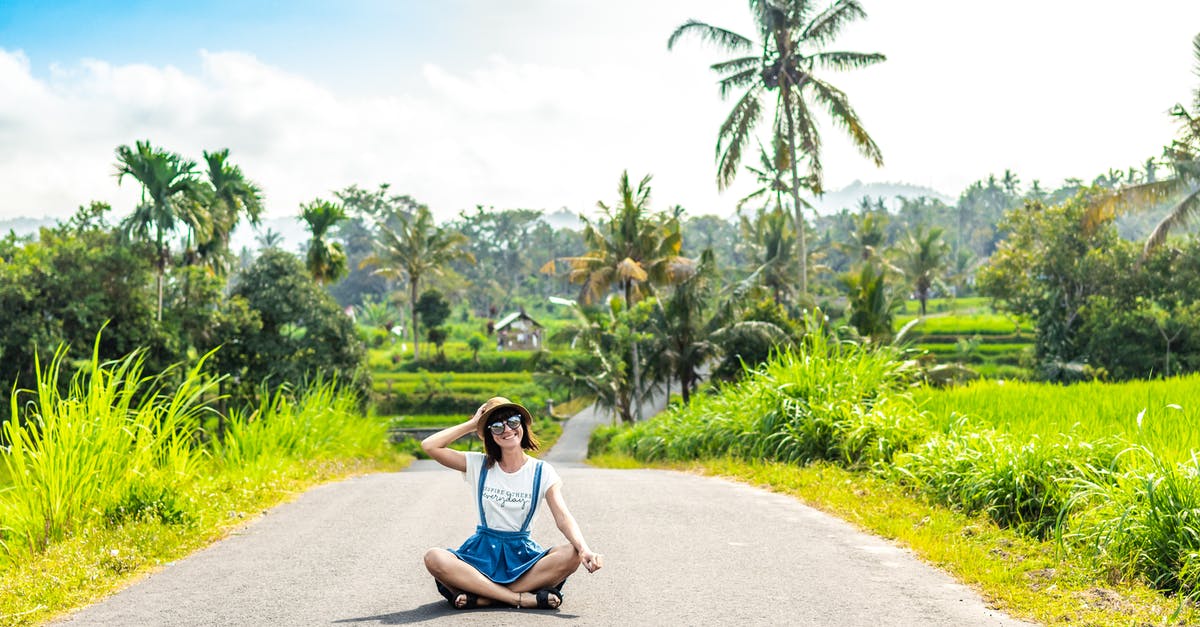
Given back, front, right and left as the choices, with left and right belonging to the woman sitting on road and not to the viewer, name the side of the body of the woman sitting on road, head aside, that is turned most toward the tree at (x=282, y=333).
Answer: back

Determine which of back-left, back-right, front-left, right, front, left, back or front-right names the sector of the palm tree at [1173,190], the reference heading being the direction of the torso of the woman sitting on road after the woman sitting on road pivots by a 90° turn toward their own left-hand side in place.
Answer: front-left

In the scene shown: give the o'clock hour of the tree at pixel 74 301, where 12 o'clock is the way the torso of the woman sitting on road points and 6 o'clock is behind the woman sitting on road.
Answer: The tree is roughly at 5 o'clock from the woman sitting on road.

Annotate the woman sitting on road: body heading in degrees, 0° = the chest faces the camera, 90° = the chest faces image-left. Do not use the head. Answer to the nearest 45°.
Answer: approximately 0°

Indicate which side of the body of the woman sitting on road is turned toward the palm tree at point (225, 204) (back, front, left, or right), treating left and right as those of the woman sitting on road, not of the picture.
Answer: back

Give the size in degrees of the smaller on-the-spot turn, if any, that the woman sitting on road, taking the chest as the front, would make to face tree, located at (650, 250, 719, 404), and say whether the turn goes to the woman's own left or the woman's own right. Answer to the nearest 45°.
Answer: approximately 180°

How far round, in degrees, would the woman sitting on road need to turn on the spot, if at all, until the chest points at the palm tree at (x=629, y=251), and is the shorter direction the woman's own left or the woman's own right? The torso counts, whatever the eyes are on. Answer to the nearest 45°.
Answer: approximately 180°

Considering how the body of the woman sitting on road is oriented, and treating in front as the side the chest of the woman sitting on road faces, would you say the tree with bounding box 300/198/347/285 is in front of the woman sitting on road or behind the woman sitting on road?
behind
